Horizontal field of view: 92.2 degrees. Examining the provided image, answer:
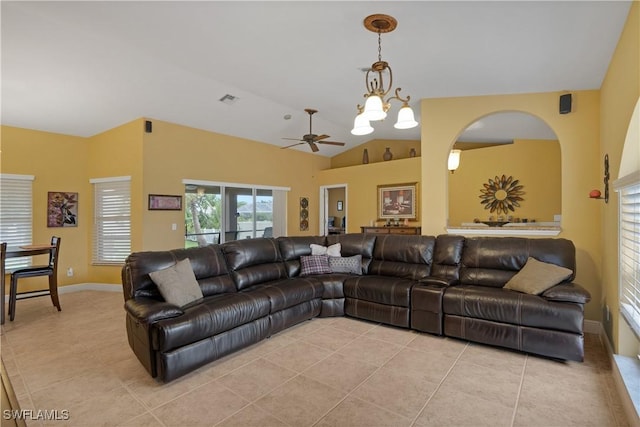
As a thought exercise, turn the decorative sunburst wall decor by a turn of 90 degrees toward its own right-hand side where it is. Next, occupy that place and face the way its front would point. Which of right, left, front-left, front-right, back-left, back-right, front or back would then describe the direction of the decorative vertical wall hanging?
front

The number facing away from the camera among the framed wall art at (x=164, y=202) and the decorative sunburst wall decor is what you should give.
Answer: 0

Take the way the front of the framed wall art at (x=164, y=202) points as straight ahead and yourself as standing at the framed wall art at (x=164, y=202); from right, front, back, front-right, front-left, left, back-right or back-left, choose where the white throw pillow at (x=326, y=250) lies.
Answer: front

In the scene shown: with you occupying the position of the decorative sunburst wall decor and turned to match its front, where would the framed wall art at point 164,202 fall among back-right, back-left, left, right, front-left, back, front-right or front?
front-right

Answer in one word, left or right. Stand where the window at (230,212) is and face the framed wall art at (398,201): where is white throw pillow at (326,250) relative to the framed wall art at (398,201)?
right

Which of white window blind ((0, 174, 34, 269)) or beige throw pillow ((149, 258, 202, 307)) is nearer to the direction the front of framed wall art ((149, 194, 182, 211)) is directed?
the beige throw pillow

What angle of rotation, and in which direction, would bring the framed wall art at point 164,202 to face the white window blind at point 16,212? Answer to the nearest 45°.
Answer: approximately 135° to its right

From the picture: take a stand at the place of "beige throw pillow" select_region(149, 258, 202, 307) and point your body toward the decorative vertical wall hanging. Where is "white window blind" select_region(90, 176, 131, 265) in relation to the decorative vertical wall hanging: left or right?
left

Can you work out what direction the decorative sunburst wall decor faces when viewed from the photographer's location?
facing the viewer

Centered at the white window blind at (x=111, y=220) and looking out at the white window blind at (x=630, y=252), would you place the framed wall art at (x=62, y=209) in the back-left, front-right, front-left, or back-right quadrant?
back-right

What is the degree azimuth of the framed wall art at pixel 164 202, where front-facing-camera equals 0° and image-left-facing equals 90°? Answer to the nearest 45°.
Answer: approximately 315°

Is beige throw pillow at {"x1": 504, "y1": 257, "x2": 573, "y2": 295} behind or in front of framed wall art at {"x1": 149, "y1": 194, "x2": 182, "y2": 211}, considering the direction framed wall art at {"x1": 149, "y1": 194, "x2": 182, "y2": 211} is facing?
in front

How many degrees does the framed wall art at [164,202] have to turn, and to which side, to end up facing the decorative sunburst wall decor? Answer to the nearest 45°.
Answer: approximately 45° to its left

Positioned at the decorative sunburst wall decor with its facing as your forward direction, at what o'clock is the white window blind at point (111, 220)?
The white window blind is roughly at 2 o'clock from the decorative sunburst wall decor.

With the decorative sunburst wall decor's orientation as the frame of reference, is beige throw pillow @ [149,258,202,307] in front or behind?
in front

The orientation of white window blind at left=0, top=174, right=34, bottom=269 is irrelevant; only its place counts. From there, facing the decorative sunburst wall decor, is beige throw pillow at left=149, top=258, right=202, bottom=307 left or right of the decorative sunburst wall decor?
right

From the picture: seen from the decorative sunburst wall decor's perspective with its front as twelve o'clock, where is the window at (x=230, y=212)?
The window is roughly at 2 o'clock from the decorative sunburst wall decor.

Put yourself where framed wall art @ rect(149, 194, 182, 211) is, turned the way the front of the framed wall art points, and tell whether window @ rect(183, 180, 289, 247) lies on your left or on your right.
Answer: on your left
